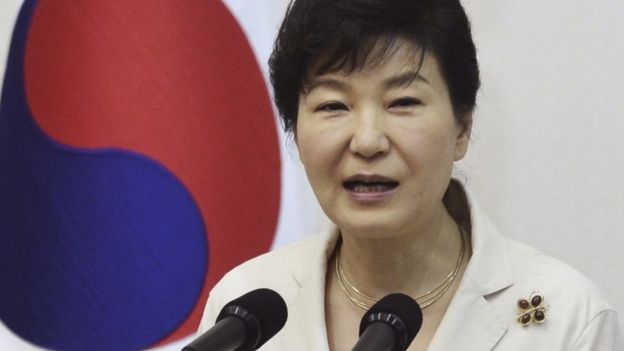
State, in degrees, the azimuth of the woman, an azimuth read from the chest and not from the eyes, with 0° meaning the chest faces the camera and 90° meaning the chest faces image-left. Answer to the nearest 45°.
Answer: approximately 0°

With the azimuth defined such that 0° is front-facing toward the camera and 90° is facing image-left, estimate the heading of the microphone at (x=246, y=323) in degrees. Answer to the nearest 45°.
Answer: approximately 225°
